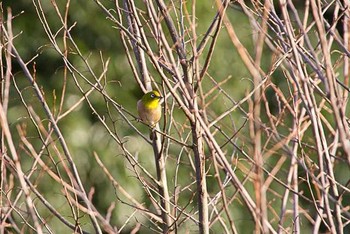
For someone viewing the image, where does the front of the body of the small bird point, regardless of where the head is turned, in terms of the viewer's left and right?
facing the viewer and to the right of the viewer
